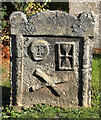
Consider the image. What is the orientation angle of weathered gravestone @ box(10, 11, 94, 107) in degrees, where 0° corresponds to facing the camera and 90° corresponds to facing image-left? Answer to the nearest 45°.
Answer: approximately 0°
